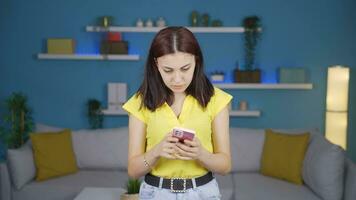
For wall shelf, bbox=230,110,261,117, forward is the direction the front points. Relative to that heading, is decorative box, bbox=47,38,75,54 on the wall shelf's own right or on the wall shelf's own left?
on the wall shelf's own right

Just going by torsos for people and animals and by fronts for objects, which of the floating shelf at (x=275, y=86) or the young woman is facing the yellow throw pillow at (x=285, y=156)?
the floating shelf

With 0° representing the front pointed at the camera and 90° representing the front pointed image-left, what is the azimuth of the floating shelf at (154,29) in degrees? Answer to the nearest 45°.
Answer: approximately 0°
